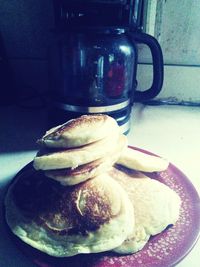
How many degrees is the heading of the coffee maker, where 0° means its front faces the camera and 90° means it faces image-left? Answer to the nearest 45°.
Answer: approximately 0°
